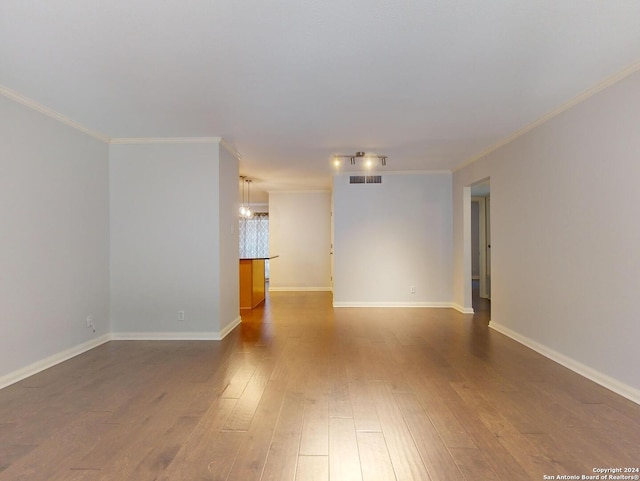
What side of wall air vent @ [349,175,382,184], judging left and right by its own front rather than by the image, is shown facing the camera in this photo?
front

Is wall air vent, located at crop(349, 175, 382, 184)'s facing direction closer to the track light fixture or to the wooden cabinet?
the track light fixture

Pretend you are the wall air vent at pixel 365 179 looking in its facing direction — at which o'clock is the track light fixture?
The track light fixture is roughly at 12 o'clock from the wall air vent.

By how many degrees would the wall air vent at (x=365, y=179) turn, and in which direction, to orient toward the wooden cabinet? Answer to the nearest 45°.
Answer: approximately 90° to its right

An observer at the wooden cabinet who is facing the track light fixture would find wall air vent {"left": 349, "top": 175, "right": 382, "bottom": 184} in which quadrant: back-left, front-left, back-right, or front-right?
front-left

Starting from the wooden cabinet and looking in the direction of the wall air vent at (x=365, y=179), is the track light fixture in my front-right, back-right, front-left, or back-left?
front-right
